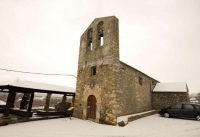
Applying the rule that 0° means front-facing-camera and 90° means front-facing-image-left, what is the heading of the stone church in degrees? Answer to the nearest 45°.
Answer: approximately 45°
